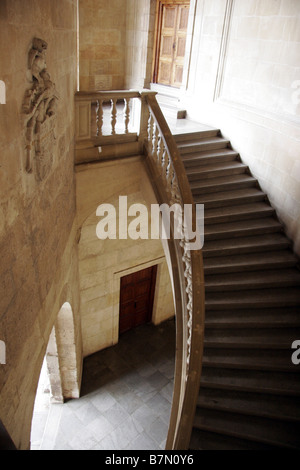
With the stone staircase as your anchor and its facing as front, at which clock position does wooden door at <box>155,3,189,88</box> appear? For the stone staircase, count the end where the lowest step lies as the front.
The wooden door is roughly at 5 o'clock from the stone staircase.

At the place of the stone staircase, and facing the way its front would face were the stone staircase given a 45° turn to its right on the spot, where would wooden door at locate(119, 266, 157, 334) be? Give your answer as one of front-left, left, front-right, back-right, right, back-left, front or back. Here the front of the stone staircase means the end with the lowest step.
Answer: right

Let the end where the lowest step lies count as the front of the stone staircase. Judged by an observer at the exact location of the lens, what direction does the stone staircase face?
facing the viewer
